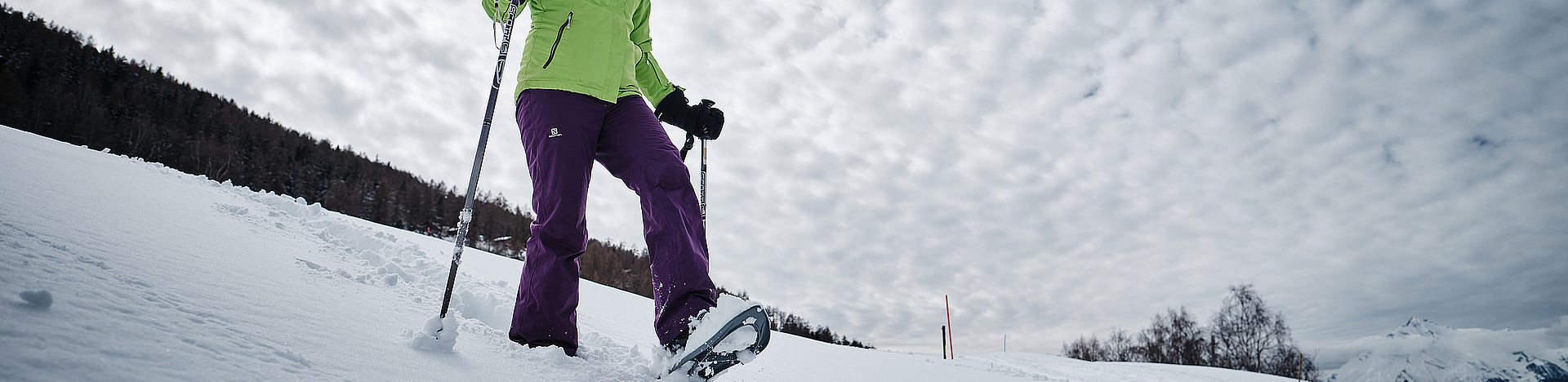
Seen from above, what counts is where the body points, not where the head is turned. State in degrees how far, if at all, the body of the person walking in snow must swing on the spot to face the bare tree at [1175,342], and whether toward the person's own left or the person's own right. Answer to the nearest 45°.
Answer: approximately 90° to the person's own left
